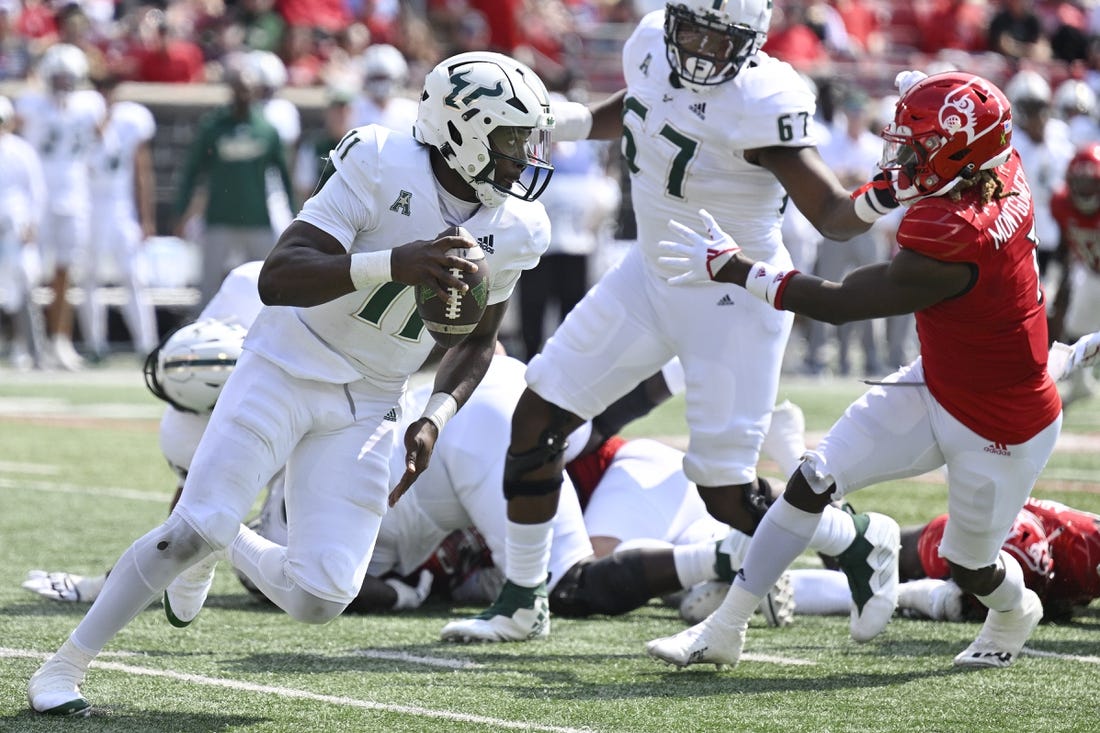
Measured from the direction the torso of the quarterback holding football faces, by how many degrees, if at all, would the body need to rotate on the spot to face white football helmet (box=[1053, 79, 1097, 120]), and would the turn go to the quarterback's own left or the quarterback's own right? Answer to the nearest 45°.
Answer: approximately 90° to the quarterback's own left

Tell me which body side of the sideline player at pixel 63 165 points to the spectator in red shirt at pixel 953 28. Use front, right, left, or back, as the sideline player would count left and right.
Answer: left

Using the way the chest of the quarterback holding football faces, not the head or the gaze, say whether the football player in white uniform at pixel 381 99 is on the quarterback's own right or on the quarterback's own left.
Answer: on the quarterback's own left

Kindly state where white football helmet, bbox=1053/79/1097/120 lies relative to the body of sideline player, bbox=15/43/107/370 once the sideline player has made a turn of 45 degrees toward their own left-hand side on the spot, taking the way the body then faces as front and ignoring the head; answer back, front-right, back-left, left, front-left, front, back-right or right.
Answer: front-left

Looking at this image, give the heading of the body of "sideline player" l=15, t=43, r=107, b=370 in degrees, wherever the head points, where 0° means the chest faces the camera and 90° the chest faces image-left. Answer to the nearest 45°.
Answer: approximately 0°

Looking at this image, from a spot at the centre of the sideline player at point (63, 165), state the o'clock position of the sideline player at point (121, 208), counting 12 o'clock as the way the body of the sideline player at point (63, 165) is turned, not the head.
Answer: the sideline player at point (121, 208) is roughly at 9 o'clock from the sideline player at point (63, 165).

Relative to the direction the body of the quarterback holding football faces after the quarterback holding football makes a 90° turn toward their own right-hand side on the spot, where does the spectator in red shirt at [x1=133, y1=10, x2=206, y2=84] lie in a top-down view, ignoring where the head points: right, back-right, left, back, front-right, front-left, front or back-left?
back-right

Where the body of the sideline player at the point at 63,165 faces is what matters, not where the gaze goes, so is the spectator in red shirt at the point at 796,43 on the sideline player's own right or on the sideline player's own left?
on the sideline player's own left
